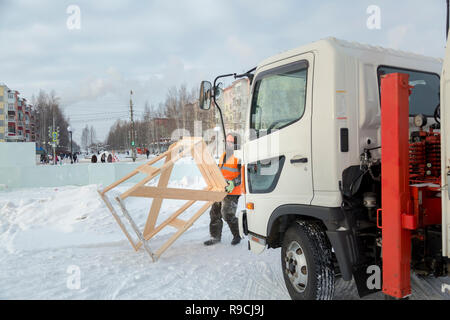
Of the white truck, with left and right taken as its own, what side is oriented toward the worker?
front

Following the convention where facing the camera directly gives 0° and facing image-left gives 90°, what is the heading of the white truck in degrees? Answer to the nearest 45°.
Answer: approximately 135°
